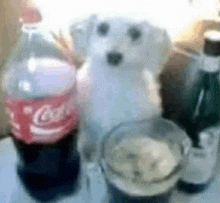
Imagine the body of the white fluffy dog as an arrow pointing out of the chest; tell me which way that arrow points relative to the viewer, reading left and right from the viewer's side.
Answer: facing the viewer
